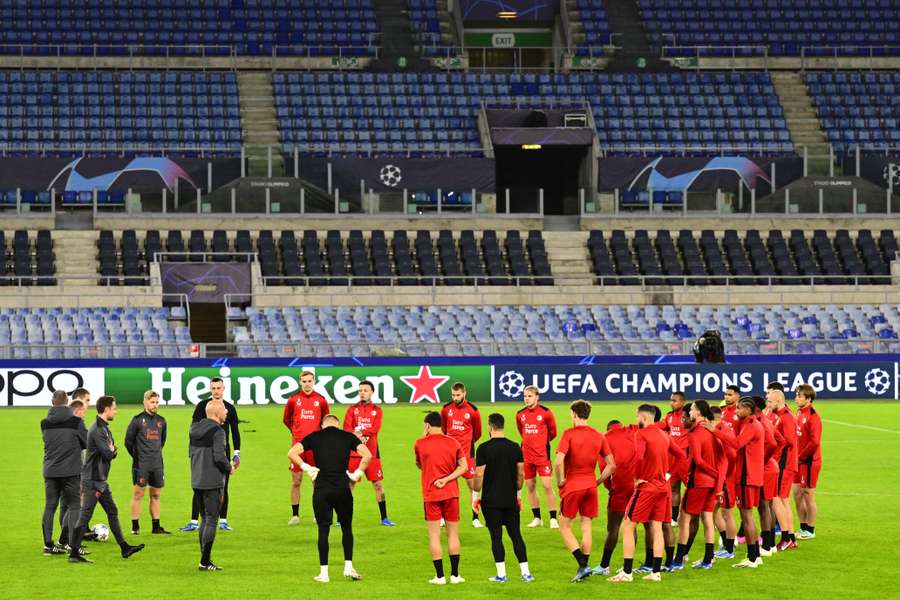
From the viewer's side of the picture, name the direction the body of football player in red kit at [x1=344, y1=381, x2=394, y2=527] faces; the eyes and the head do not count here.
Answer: toward the camera

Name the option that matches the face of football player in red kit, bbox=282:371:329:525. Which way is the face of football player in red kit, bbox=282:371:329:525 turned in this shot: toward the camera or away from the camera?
toward the camera

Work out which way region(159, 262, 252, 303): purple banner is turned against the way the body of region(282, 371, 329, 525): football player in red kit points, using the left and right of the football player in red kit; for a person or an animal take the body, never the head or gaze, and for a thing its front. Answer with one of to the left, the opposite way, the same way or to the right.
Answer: the same way

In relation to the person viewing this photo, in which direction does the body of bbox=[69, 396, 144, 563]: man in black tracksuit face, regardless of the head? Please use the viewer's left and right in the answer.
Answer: facing to the right of the viewer

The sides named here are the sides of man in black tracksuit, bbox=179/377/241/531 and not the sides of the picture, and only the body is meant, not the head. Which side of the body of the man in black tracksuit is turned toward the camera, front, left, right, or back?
front

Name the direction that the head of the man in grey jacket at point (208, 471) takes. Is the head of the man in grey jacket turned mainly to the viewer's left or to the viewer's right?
to the viewer's right

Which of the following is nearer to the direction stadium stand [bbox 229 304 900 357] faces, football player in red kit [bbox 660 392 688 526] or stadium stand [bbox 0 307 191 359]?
the football player in red kit

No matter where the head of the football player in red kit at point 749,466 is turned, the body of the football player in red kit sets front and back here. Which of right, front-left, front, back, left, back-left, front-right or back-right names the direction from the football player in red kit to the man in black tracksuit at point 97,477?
front

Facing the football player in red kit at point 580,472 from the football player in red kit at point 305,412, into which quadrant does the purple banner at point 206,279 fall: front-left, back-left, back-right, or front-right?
back-left

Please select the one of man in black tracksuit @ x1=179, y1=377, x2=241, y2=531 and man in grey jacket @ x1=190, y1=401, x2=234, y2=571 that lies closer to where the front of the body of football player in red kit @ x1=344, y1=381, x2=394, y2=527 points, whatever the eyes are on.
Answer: the man in grey jacket

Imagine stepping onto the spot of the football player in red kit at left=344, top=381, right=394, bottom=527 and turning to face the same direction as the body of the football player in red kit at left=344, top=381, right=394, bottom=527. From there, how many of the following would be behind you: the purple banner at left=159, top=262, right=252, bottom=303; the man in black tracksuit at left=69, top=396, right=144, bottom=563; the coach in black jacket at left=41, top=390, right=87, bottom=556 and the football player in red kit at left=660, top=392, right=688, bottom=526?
1

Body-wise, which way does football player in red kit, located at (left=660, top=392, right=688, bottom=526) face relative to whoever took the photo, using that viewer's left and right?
facing the viewer and to the left of the viewer

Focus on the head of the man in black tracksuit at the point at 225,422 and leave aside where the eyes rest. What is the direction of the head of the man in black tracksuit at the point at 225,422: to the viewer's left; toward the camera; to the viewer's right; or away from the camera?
toward the camera

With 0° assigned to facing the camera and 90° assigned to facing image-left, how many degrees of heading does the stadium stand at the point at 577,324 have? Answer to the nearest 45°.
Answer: approximately 0°

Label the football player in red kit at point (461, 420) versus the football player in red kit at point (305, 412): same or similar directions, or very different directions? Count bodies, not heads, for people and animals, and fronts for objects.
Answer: same or similar directions

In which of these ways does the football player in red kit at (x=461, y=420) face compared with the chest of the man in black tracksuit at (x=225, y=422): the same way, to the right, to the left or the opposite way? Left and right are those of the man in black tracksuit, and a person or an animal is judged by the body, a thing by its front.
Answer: the same way

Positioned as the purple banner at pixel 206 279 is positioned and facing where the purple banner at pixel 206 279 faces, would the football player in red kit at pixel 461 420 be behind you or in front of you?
in front

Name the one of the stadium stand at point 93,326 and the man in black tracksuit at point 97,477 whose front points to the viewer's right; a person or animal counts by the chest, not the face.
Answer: the man in black tracksuit

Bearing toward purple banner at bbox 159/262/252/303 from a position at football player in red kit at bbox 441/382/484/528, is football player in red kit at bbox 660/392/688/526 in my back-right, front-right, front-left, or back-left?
back-right
